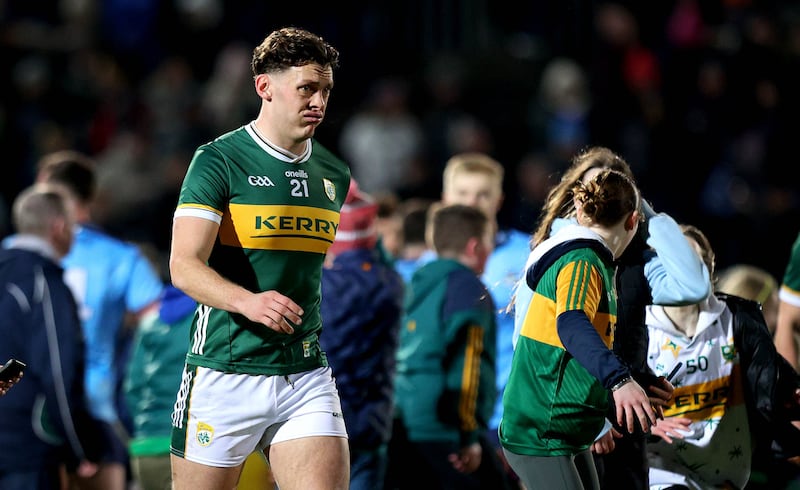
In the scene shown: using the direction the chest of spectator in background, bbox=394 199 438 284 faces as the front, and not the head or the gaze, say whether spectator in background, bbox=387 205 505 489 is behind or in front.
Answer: behind

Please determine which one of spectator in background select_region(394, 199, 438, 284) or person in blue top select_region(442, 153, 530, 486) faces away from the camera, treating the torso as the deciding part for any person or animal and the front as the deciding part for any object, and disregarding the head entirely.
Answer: the spectator in background

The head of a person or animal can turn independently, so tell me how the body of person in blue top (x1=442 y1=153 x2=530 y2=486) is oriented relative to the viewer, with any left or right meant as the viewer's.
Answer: facing the viewer

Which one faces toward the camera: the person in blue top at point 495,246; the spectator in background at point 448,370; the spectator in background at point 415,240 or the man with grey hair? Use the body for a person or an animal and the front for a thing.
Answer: the person in blue top

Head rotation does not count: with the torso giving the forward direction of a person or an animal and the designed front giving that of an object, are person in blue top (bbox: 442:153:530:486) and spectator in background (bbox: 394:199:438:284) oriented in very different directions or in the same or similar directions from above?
very different directions

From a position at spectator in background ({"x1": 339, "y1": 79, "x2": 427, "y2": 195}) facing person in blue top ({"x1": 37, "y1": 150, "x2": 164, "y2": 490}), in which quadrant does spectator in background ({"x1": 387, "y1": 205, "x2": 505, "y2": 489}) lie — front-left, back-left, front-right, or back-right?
front-left

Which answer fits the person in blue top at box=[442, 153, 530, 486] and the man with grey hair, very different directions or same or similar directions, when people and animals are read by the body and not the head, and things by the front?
very different directions

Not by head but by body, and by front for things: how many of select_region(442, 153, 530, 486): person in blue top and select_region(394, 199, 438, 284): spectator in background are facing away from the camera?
1

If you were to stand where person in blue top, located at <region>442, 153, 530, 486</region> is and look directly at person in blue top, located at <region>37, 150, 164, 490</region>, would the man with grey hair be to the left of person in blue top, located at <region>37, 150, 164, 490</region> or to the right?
left

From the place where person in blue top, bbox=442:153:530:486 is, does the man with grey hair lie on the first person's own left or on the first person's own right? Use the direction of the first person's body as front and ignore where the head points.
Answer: on the first person's own right

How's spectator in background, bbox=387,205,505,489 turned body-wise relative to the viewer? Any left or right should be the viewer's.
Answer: facing away from the viewer and to the right of the viewer

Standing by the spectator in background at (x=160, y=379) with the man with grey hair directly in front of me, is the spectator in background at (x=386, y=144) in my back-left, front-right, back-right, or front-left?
back-right

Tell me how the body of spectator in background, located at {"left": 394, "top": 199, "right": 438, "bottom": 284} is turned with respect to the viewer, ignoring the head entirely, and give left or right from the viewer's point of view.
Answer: facing away from the viewer

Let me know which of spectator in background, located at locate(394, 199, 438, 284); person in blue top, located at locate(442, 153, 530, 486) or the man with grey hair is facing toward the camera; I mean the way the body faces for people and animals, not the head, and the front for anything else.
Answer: the person in blue top

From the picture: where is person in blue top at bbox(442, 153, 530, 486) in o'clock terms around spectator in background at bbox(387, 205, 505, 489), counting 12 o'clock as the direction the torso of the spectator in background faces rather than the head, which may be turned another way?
The person in blue top is roughly at 11 o'clock from the spectator in background.
